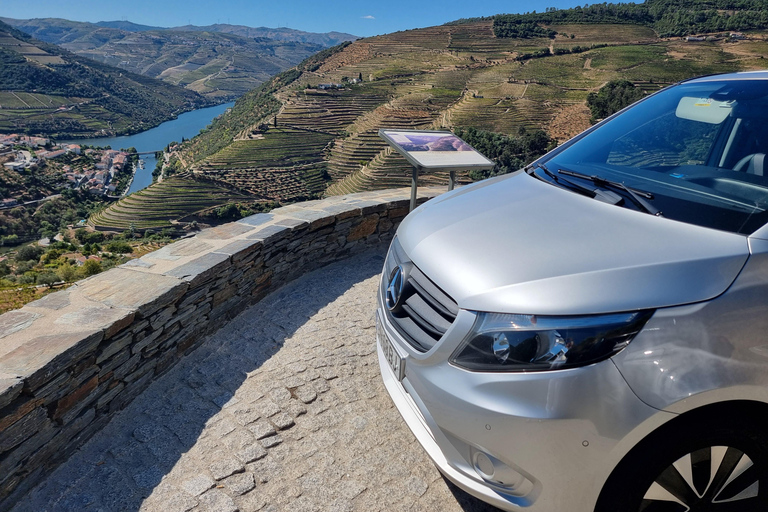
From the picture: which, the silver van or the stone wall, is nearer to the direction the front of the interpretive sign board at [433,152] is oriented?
the silver van

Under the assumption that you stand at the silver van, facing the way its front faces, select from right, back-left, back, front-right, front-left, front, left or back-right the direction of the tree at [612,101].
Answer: back-right

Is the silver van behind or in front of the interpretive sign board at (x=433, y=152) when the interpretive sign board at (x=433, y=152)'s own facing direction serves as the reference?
in front

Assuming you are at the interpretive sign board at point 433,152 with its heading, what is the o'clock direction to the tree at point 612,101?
The tree is roughly at 8 o'clock from the interpretive sign board.

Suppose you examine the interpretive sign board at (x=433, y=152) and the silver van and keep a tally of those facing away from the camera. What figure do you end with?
0

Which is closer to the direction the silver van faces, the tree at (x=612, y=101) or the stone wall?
the stone wall

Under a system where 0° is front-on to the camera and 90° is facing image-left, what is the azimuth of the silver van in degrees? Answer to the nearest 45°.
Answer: approximately 45°

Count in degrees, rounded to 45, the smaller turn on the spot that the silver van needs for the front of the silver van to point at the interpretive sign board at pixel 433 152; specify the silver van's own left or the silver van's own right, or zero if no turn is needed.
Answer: approximately 90° to the silver van's own right
